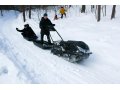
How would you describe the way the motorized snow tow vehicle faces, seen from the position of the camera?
facing the viewer and to the right of the viewer
